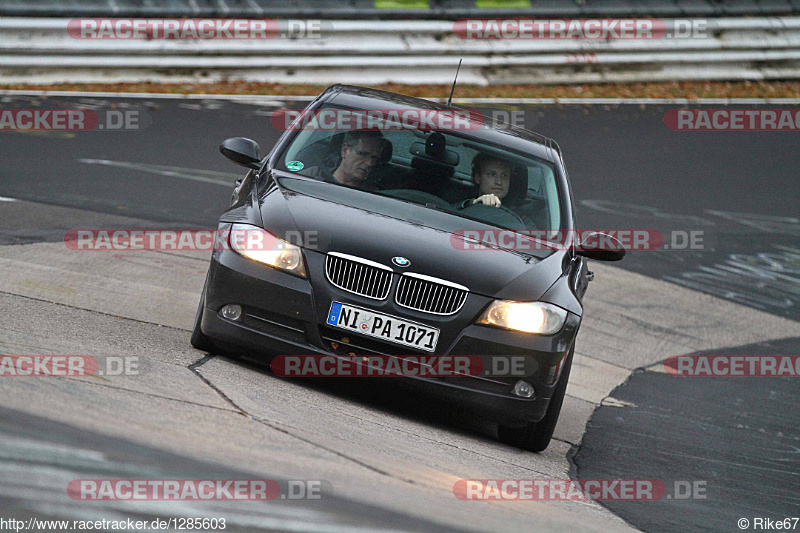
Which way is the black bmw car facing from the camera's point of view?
toward the camera

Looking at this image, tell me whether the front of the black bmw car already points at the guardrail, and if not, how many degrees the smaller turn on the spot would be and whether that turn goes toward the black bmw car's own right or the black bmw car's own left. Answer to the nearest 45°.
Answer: approximately 180°

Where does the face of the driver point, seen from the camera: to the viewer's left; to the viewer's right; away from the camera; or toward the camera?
toward the camera
